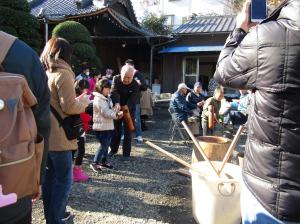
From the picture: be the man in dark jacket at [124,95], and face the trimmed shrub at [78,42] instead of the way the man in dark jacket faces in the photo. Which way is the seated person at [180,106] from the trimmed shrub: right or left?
right

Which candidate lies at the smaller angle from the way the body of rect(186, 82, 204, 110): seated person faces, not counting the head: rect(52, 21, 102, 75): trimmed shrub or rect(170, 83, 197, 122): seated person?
the seated person

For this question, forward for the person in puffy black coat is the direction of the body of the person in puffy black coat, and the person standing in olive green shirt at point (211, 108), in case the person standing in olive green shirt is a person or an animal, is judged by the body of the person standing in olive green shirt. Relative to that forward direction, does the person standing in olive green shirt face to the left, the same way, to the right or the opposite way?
the opposite way

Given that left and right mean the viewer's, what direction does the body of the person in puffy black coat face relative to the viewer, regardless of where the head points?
facing away from the viewer and to the left of the viewer

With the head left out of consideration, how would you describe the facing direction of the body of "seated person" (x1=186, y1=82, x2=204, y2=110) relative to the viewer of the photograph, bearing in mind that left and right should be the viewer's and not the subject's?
facing the viewer and to the right of the viewer

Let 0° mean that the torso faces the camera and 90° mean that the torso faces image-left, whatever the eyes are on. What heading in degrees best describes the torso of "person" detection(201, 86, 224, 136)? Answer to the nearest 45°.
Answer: approximately 315°

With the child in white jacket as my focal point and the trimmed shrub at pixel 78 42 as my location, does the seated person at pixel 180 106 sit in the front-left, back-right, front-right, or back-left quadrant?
front-left

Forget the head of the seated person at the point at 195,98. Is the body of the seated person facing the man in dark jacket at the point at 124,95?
no

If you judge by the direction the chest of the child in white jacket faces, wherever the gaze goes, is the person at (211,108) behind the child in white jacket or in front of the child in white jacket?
in front

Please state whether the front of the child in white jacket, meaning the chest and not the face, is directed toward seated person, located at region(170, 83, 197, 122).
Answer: no

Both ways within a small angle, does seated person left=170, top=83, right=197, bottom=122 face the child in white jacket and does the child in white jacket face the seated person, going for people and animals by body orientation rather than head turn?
no

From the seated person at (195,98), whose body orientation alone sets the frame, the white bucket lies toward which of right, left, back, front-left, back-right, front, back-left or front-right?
front-right

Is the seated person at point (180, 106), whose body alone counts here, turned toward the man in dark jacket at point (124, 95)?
no

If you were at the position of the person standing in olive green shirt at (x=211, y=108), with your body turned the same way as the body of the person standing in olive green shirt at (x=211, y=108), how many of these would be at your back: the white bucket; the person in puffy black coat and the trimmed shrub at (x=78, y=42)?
1
